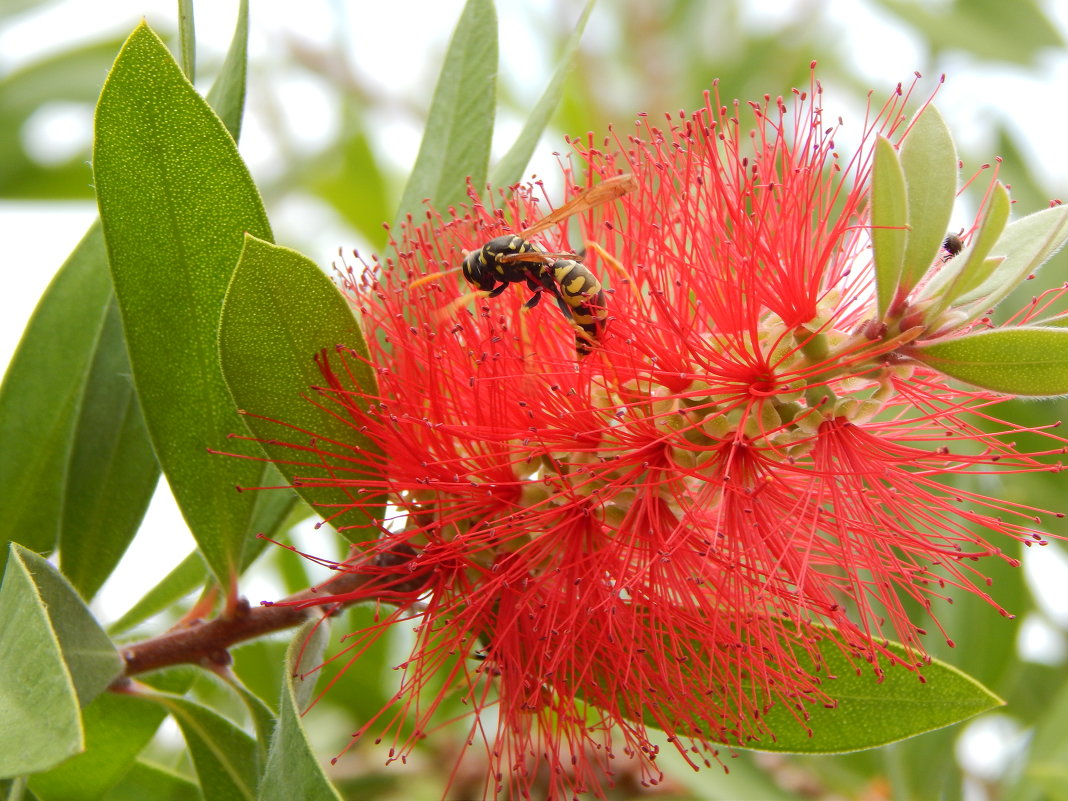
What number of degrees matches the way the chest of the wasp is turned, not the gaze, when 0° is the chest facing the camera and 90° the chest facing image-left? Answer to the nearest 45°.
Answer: approximately 90°
